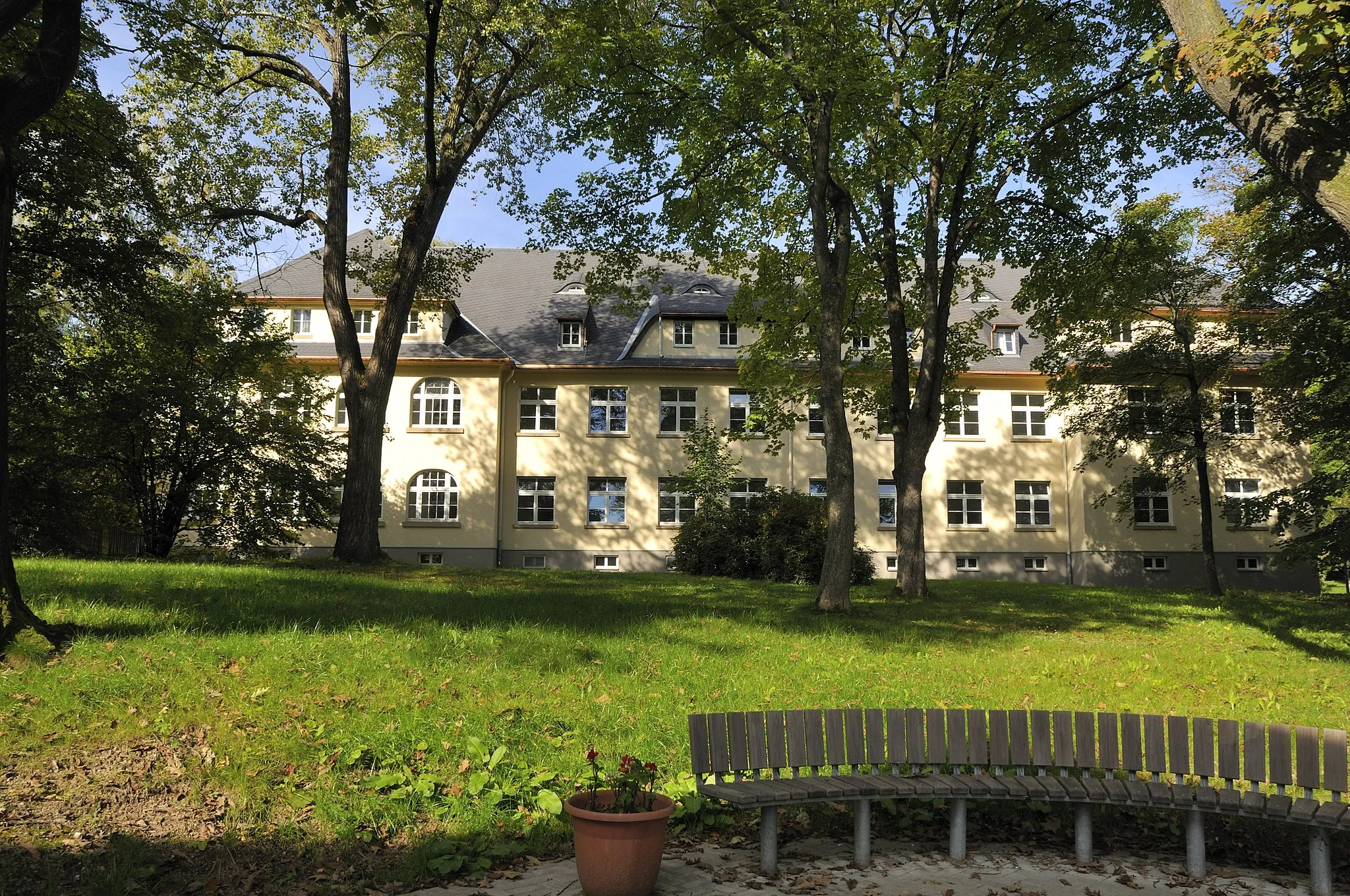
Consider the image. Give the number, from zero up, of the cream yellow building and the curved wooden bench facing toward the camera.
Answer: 2

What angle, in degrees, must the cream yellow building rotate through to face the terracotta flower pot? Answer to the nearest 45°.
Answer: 0° — it already faces it

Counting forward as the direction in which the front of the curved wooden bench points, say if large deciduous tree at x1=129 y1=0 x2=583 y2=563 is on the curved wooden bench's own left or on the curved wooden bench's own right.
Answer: on the curved wooden bench's own right

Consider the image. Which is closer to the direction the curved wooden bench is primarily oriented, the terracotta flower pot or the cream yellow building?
the terracotta flower pot

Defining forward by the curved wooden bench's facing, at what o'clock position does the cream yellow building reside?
The cream yellow building is roughly at 5 o'clock from the curved wooden bench.

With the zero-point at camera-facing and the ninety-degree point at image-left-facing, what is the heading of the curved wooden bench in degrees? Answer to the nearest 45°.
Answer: approximately 0°

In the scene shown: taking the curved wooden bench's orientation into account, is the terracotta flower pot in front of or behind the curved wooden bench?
in front

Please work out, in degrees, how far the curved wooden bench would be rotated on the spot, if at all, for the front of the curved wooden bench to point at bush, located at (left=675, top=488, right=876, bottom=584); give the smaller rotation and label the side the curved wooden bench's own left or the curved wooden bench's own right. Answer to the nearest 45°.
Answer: approximately 180°
